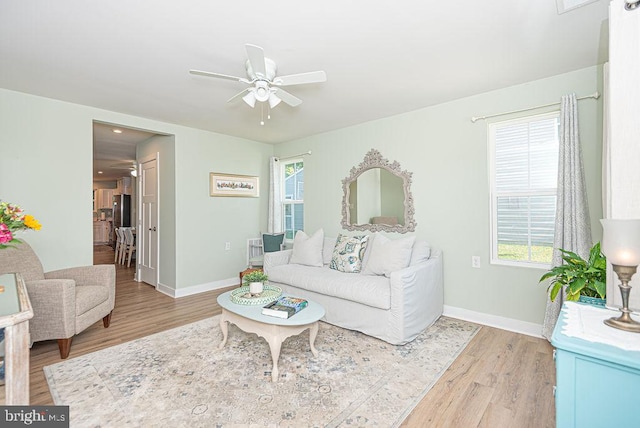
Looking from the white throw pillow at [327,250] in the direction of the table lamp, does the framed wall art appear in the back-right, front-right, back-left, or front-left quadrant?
back-right

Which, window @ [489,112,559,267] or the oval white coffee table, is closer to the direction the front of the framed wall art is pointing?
the window

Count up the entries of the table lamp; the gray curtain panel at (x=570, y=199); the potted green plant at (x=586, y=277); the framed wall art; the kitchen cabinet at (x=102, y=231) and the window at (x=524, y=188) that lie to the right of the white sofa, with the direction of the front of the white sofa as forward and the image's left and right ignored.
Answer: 2

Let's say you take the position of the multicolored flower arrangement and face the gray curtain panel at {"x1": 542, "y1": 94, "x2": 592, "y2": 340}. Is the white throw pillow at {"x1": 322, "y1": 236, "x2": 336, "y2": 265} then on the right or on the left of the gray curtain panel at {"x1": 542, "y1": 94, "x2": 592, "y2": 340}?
left

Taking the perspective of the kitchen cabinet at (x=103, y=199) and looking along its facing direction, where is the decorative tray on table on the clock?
The decorative tray on table is roughly at 12 o'clock from the kitchen cabinet.

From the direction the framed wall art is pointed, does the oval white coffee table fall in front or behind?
in front

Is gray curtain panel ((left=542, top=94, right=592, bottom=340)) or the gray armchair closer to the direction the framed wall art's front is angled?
the gray curtain panel

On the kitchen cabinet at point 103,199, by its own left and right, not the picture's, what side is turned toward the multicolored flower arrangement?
front

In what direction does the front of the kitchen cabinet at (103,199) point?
toward the camera

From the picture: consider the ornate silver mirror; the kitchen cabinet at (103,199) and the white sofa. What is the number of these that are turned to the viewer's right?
0

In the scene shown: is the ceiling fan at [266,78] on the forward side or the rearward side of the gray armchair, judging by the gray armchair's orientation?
on the forward side

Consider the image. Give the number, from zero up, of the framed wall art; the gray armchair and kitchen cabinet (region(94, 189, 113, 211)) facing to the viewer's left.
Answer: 0

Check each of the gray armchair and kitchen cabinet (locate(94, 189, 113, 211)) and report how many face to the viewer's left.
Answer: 0

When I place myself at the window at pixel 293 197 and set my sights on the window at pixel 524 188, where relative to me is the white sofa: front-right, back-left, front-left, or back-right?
front-right

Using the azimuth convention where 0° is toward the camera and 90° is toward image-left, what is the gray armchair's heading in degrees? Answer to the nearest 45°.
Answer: approximately 315°

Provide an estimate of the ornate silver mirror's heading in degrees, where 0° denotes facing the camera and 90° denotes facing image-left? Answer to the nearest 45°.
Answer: approximately 45°

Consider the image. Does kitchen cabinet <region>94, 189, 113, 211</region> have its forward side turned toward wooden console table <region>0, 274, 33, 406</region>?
yes
